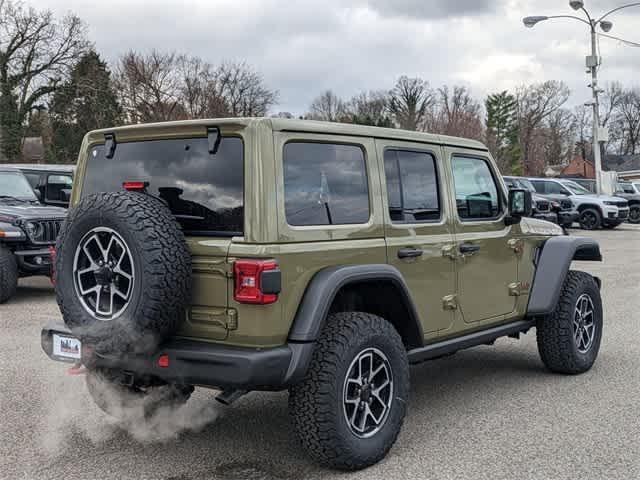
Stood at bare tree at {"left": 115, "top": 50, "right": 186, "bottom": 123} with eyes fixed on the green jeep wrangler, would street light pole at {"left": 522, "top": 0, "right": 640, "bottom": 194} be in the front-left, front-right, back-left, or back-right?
front-left

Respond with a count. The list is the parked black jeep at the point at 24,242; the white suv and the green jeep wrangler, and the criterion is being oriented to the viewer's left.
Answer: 0

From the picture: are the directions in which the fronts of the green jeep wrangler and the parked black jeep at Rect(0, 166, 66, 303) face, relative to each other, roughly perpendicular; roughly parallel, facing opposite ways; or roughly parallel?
roughly perpendicular

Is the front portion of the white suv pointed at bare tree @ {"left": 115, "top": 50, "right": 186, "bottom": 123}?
no

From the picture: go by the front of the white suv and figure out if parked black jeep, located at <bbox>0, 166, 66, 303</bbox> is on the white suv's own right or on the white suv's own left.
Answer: on the white suv's own right

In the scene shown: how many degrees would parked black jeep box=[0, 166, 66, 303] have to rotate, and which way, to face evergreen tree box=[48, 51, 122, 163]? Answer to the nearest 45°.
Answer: approximately 135° to its left

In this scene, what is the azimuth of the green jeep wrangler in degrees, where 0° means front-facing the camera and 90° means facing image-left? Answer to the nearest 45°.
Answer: approximately 225°

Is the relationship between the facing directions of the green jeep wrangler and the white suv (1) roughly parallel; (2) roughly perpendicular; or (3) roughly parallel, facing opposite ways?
roughly perpendicular

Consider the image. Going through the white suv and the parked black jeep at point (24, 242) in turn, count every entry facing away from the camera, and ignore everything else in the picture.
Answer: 0

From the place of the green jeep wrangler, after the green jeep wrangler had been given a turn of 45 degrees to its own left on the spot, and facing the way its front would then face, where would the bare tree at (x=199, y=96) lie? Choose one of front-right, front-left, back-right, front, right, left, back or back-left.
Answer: front

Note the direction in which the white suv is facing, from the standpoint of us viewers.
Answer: facing the viewer and to the right of the viewer

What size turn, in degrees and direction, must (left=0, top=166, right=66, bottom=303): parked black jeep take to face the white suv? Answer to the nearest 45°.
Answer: approximately 90° to its left

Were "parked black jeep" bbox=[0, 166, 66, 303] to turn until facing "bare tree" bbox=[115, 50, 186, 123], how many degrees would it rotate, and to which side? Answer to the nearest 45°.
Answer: approximately 135° to its left

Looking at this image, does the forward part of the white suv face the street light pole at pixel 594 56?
no

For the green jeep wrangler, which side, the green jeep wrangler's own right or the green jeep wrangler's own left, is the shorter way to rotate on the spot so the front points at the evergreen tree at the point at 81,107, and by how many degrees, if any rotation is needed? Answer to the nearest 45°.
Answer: approximately 45° to the green jeep wrangler's own left

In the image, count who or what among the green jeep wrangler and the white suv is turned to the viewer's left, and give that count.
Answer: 0
